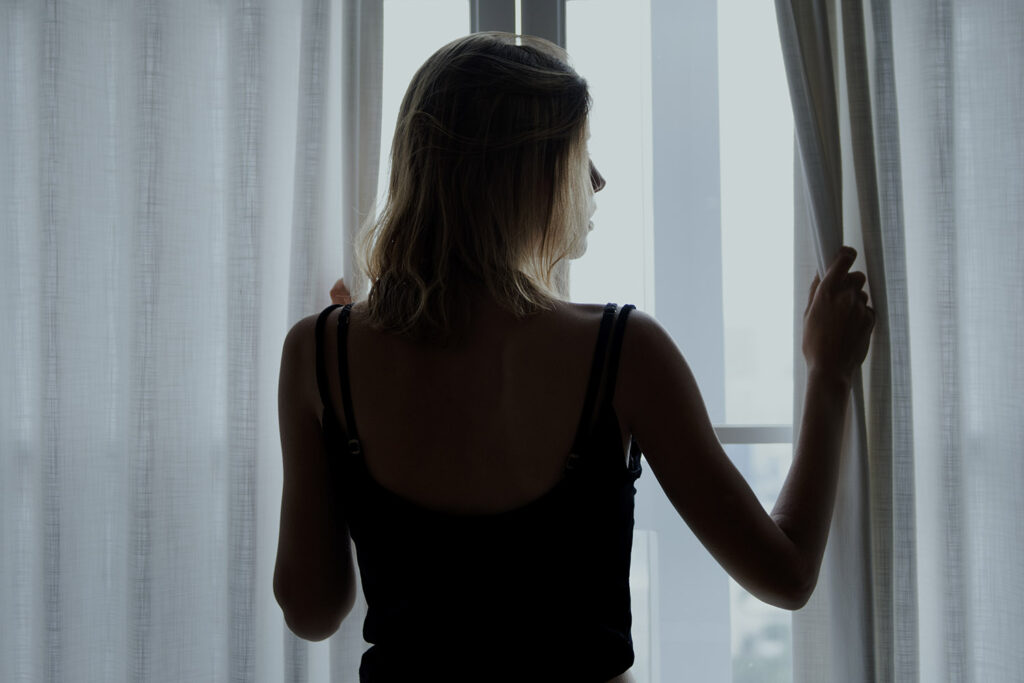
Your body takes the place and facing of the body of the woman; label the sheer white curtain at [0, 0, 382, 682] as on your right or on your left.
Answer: on your left

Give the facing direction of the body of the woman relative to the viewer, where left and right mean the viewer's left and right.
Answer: facing away from the viewer

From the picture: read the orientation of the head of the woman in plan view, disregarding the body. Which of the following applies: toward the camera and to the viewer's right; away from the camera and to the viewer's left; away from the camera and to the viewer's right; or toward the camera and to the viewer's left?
away from the camera and to the viewer's right
